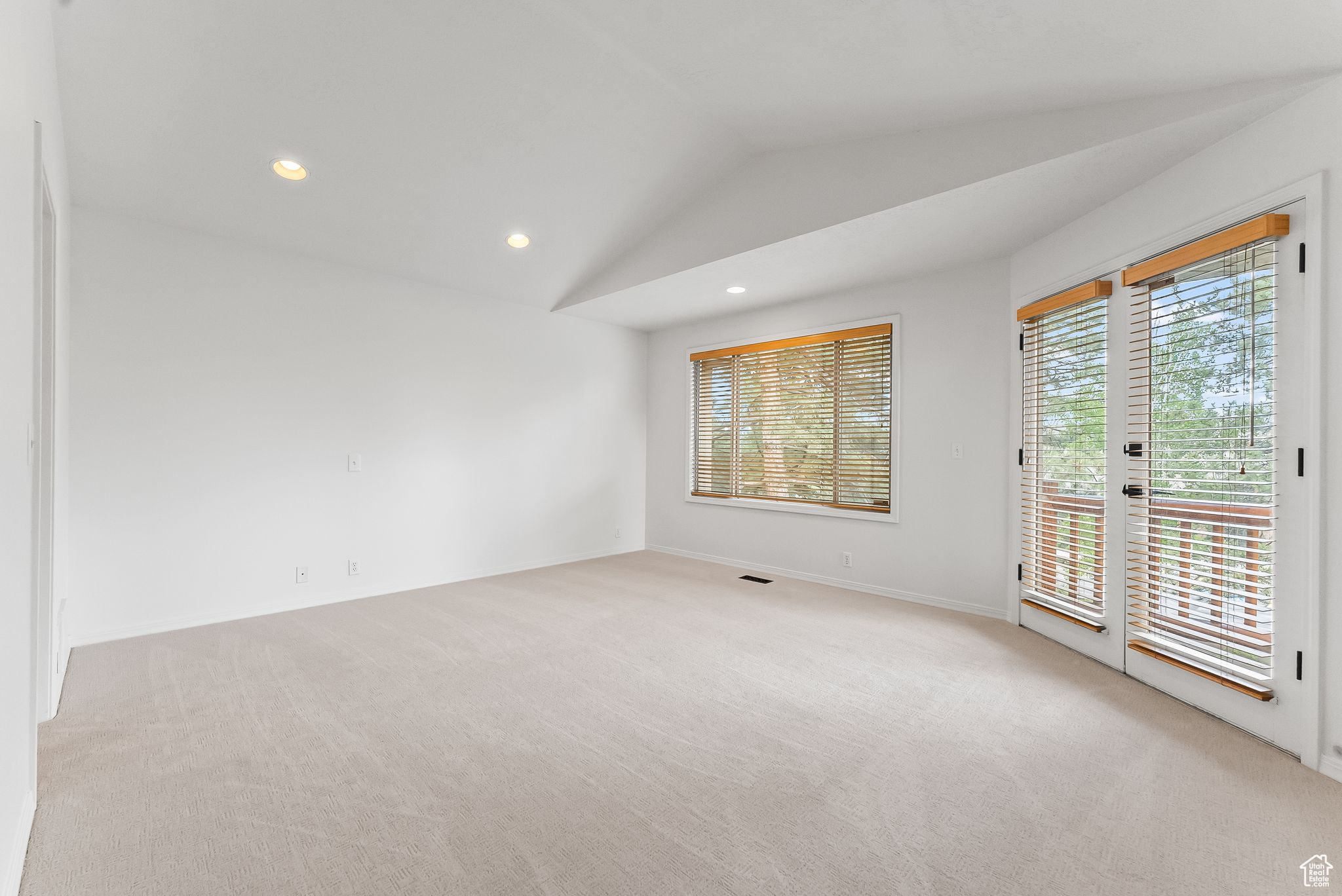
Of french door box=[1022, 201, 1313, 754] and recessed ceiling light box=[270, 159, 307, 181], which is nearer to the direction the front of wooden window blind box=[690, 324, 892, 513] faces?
the recessed ceiling light

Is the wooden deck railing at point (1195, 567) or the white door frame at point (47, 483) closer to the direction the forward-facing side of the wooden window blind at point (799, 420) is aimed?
the white door frame

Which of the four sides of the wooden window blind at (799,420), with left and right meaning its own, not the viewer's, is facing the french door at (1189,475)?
left

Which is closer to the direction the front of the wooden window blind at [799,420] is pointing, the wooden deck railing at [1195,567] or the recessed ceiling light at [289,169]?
the recessed ceiling light

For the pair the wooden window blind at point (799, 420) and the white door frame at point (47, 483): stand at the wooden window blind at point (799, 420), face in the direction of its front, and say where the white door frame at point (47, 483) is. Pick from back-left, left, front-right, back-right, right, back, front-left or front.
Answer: front

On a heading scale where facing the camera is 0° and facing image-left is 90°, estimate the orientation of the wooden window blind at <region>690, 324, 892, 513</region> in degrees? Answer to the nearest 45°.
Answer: approximately 45°

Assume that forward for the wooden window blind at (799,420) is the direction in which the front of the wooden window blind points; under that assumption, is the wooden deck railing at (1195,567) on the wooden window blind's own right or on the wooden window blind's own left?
on the wooden window blind's own left

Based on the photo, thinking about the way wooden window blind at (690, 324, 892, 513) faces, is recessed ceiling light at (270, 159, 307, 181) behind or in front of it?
in front
